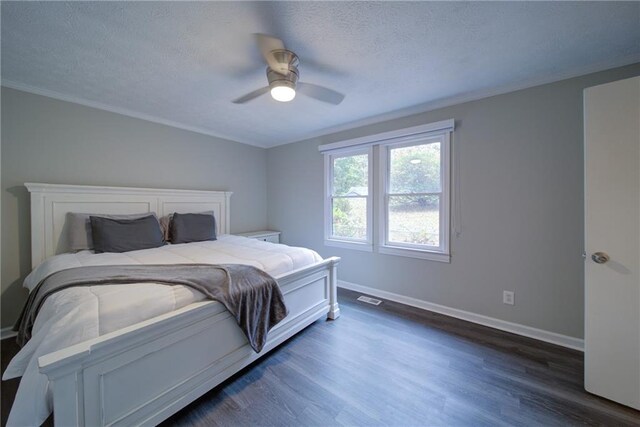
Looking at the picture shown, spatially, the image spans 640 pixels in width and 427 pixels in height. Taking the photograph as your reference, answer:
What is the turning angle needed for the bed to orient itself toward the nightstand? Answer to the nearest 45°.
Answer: approximately 90° to its left

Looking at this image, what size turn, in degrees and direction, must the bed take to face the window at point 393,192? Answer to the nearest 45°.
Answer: approximately 45° to its left

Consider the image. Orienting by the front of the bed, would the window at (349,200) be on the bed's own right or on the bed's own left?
on the bed's own left

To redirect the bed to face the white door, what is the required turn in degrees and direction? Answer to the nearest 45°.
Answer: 0° — it already faces it

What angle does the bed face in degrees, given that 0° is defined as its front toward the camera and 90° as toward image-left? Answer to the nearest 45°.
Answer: approximately 315°
